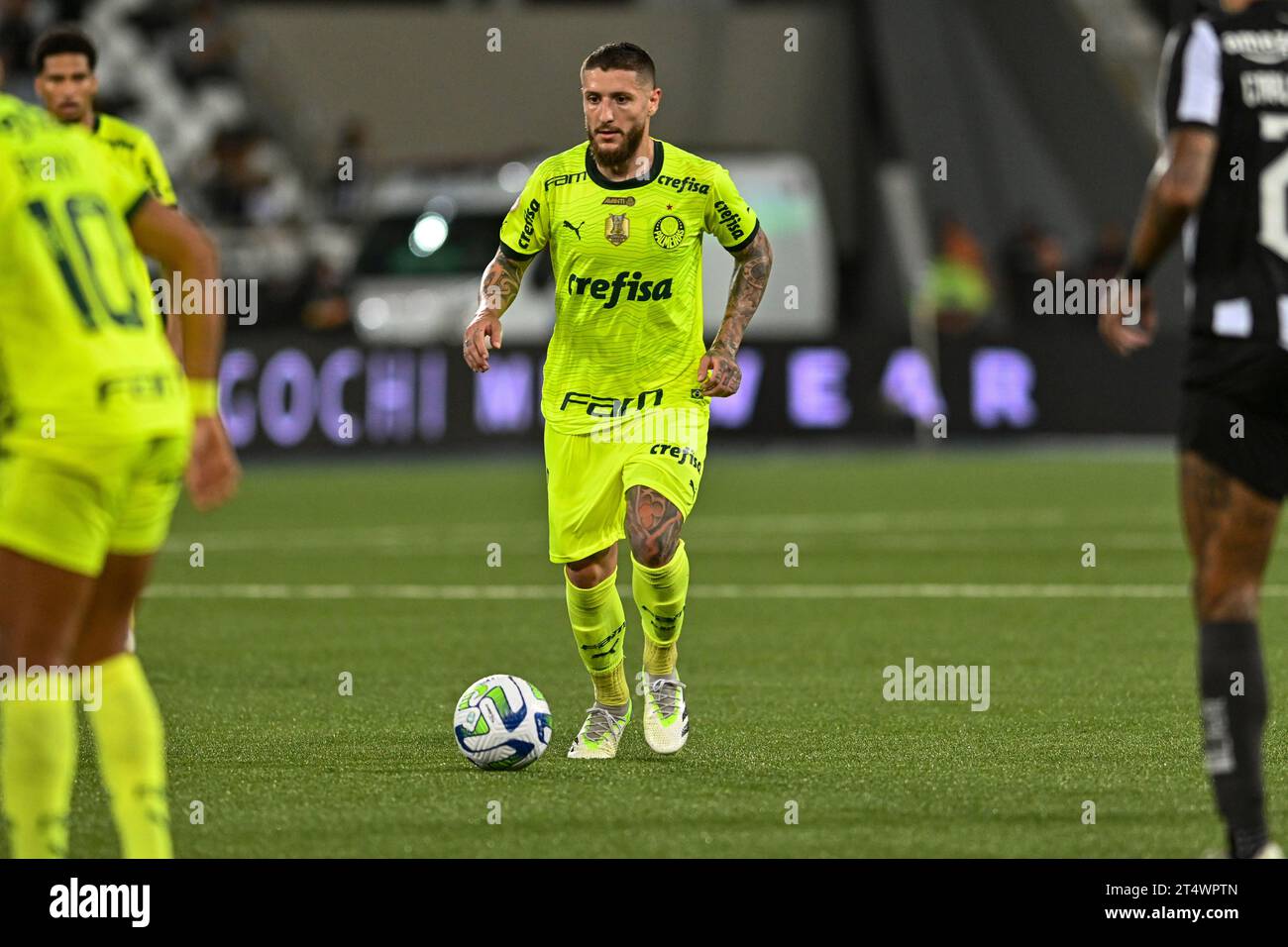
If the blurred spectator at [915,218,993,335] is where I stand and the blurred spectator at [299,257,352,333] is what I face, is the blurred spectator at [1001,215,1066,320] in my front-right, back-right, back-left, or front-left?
back-right

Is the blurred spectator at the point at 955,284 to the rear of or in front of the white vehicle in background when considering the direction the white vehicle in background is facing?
to the rear

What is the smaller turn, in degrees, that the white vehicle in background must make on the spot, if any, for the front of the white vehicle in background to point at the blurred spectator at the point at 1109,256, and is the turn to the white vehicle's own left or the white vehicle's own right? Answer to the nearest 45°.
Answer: approximately 180°

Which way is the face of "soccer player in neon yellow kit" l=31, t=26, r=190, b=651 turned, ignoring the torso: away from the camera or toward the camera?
toward the camera

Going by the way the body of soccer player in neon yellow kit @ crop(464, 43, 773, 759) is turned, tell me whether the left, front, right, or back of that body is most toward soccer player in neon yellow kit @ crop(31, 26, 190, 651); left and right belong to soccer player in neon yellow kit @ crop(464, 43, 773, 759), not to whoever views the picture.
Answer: right

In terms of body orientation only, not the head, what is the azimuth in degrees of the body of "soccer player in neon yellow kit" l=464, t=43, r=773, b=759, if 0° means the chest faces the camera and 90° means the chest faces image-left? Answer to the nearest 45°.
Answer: approximately 0°

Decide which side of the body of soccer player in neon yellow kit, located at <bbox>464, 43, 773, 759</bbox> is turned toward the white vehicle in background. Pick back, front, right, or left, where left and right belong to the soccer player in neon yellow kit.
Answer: back

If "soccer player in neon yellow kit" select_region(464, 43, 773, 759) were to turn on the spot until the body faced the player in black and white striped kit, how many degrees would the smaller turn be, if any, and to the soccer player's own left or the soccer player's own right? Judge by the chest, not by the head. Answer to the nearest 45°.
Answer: approximately 45° to the soccer player's own left
